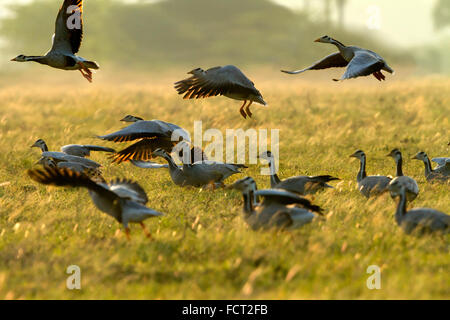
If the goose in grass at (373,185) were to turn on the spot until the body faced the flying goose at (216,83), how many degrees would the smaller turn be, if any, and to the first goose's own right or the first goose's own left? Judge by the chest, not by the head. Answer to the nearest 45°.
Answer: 0° — it already faces it

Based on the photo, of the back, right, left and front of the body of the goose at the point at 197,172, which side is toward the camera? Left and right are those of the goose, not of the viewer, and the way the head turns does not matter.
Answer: left

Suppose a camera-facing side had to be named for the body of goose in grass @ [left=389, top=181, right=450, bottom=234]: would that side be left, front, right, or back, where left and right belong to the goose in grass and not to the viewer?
left

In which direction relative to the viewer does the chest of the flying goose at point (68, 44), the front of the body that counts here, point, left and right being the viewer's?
facing to the left of the viewer

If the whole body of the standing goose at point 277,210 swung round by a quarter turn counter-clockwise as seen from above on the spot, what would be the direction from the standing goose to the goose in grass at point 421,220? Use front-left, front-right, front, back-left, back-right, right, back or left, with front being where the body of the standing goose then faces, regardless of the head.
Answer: left

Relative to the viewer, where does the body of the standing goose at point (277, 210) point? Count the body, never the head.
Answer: to the viewer's left

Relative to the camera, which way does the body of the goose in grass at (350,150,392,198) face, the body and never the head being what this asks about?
to the viewer's left

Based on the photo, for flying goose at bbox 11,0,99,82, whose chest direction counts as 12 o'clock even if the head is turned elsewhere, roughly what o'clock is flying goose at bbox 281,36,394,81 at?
flying goose at bbox 281,36,394,81 is roughly at 7 o'clock from flying goose at bbox 11,0,99,82.
